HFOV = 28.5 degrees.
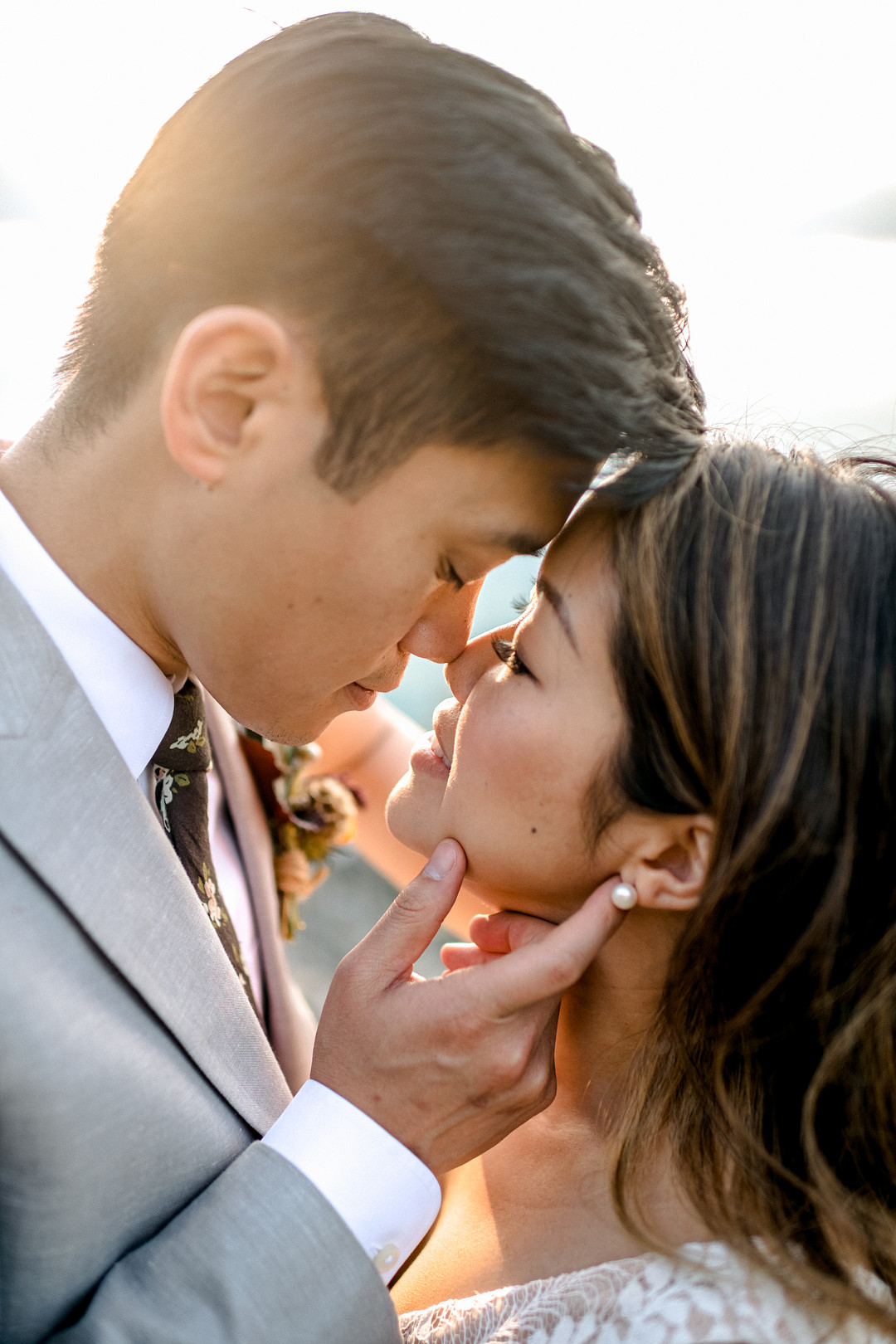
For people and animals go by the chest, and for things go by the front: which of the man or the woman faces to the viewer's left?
the woman

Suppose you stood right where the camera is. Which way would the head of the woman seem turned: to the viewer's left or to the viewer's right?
to the viewer's left

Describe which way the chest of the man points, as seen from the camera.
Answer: to the viewer's right

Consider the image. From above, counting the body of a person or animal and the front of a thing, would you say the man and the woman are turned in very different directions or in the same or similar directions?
very different directions

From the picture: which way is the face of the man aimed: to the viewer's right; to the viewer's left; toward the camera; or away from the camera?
to the viewer's right

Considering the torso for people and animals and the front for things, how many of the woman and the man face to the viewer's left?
1

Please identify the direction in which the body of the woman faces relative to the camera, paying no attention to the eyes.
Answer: to the viewer's left
